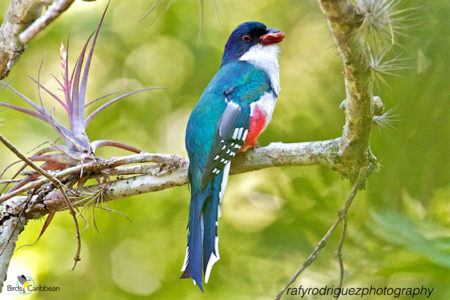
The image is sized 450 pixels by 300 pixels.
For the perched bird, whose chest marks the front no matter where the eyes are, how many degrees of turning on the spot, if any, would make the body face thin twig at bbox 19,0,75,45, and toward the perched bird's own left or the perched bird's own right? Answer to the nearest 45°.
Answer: approximately 180°

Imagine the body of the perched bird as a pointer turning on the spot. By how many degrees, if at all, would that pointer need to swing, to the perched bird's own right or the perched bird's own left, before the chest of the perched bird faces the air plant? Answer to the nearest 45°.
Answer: approximately 135° to the perched bird's own left

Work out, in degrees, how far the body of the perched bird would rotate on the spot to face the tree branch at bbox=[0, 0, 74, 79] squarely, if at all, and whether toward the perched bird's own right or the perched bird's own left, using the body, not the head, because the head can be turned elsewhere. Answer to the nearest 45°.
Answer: approximately 135° to the perched bird's own left

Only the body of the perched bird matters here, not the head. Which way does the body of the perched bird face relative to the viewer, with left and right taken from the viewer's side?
facing away from the viewer and to the right of the viewer
